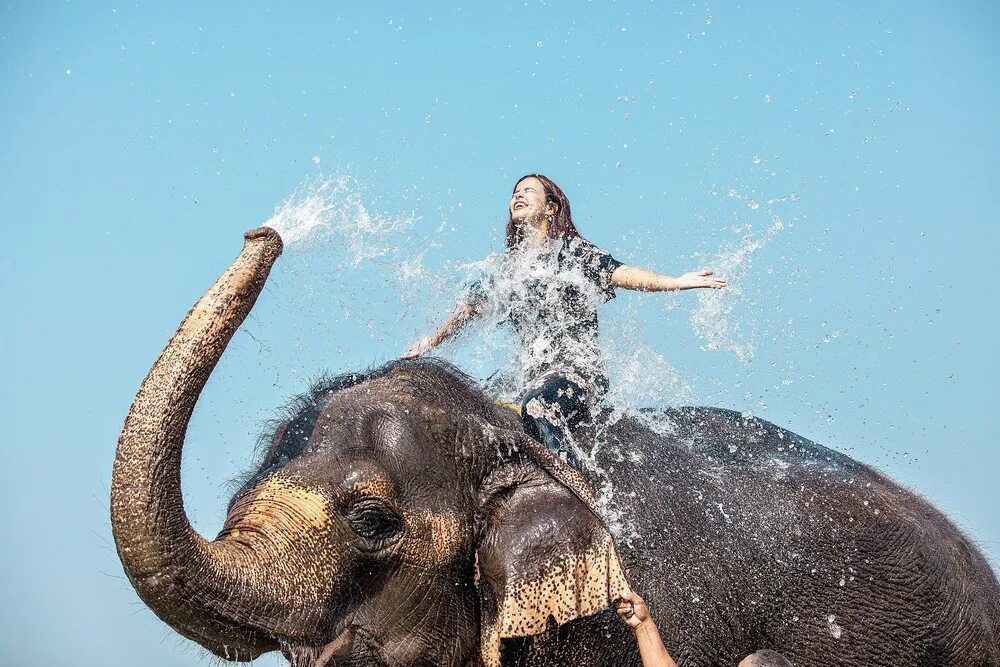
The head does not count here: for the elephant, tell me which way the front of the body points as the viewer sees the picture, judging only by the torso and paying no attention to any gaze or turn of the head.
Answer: to the viewer's left
